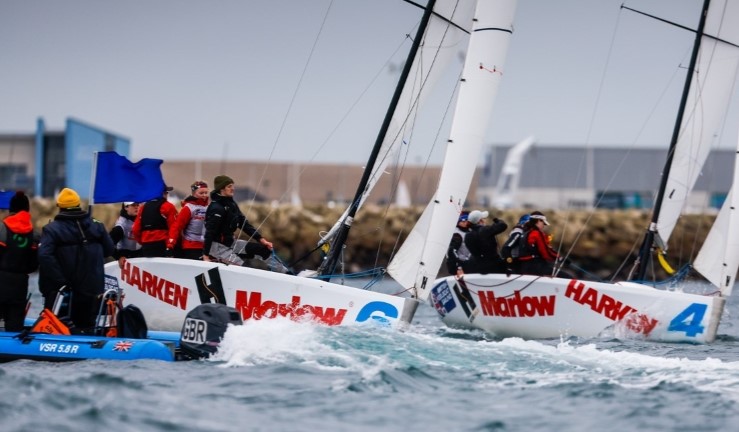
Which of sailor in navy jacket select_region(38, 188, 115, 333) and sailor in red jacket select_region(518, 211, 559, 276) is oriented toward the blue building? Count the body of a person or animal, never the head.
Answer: the sailor in navy jacket

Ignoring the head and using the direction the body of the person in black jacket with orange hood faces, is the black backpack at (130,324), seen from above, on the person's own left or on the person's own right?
on the person's own right

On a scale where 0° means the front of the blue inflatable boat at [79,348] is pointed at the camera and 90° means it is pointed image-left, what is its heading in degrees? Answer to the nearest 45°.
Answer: approximately 90°

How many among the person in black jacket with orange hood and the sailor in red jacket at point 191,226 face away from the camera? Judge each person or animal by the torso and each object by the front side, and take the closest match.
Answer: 1

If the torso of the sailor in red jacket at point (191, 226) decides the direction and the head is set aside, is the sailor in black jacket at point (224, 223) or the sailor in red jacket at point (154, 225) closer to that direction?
the sailor in black jacket

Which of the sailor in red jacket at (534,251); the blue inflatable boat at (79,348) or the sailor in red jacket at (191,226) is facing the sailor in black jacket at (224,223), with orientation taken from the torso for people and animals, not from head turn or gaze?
the sailor in red jacket at (191,226)

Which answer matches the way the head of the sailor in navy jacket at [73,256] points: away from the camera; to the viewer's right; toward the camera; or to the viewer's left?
away from the camera

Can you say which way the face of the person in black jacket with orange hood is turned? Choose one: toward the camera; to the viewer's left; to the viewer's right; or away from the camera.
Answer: away from the camera

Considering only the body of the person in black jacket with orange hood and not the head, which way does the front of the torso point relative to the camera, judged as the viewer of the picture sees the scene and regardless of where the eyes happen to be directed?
away from the camera

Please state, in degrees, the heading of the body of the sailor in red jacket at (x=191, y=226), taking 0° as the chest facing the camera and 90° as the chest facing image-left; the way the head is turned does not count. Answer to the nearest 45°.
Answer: approximately 315°

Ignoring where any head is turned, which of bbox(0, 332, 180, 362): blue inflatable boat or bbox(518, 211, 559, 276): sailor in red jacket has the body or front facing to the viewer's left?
the blue inflatable boat
